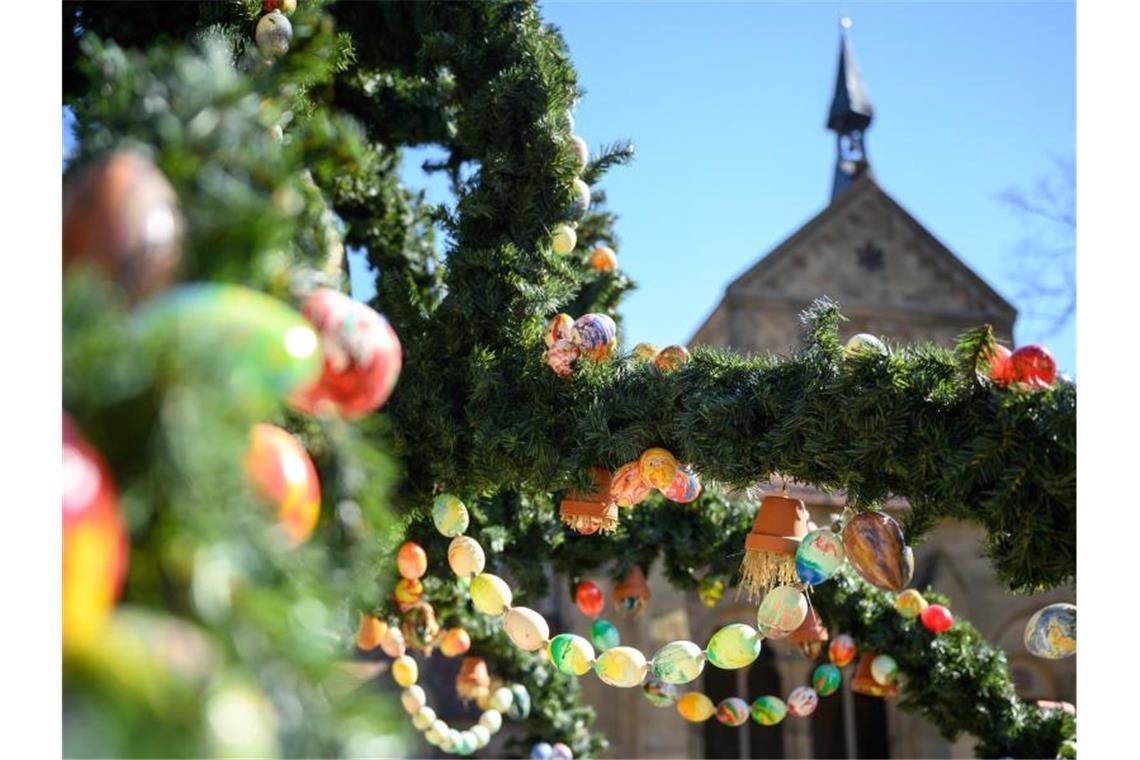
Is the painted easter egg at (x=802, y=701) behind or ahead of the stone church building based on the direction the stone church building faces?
ahead

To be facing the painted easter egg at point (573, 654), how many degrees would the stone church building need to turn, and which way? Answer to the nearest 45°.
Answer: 0° — it already faces it

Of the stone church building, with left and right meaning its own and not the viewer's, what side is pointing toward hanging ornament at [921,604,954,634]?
front

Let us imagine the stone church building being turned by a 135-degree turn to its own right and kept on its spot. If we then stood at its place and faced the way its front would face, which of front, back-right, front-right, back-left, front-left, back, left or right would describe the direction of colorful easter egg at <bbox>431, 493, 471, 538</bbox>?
back-left

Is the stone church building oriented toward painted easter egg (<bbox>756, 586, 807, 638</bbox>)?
yes

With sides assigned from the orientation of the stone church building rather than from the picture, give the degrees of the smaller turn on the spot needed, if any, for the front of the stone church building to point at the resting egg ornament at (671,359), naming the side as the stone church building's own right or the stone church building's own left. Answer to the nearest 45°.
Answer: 0° — it already faces it

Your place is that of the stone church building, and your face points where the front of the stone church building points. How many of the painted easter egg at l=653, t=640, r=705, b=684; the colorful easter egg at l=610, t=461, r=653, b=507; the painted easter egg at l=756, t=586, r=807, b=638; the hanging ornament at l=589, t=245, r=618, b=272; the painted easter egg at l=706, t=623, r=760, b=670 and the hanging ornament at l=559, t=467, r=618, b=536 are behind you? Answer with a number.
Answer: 0

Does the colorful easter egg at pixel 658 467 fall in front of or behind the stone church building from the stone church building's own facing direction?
in front

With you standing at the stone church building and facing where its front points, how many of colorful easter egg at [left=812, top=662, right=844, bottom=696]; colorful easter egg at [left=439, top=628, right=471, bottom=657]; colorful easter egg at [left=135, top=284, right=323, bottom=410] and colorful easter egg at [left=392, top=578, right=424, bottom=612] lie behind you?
0

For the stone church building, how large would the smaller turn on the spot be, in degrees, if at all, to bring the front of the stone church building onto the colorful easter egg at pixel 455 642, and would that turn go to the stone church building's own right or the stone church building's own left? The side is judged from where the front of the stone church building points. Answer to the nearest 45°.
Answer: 0° — it already faces it

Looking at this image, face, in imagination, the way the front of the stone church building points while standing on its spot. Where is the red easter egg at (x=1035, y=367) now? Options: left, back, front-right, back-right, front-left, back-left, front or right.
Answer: front

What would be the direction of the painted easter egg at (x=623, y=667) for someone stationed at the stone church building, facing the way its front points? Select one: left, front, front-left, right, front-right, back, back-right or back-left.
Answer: front

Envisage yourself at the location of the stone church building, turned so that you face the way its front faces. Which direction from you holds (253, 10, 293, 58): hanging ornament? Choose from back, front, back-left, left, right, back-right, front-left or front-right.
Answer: front

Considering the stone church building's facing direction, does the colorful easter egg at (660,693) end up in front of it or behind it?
in front

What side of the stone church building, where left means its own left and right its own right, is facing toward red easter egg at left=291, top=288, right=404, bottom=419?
front

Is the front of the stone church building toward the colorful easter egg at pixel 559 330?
yes

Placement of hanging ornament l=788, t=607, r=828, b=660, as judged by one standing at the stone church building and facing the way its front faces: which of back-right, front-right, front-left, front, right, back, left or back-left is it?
front

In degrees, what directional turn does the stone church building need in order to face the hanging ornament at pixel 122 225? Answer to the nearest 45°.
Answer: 0° — it already faces it

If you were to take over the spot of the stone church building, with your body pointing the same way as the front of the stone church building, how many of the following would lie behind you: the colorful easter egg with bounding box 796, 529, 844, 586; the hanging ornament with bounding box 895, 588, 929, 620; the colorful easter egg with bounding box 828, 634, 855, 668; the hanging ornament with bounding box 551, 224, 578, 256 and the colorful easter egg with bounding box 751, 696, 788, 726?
0

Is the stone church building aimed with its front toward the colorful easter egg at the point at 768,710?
yes

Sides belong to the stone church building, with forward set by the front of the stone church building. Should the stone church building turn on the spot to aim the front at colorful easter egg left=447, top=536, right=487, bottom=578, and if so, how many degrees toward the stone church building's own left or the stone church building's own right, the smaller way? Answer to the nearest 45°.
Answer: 0° — it already faces it

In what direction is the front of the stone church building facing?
toward the camera
